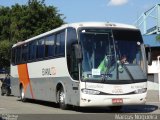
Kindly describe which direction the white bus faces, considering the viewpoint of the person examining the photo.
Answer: facing the viewer and to the right of the viewer
